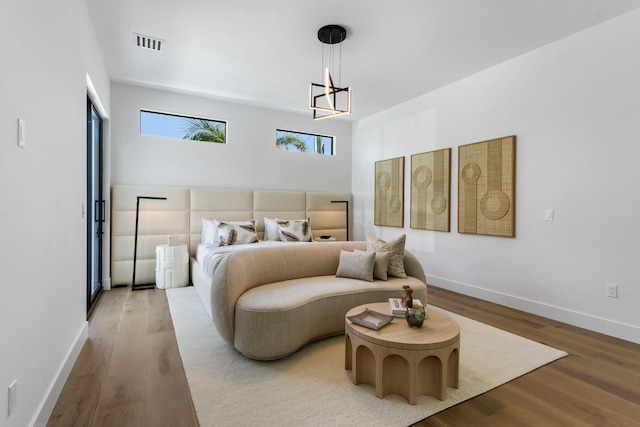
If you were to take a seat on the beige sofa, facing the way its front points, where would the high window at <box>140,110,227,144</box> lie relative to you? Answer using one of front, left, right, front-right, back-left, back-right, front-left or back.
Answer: back

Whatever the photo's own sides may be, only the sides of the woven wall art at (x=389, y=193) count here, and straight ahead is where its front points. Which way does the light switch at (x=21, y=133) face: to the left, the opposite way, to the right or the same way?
the opposite way

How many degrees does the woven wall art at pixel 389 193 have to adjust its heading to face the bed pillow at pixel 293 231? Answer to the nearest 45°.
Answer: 0° — it already faces it

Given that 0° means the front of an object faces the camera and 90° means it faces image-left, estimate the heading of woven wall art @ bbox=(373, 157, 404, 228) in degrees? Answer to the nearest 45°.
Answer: approximately 45°

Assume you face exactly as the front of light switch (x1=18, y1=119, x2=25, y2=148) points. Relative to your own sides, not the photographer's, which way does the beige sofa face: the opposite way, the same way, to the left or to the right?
to the right

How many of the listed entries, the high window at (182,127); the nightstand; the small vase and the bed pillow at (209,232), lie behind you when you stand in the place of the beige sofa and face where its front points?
3

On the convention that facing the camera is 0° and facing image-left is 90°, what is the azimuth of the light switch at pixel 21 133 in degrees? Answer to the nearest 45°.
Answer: approximately 270°

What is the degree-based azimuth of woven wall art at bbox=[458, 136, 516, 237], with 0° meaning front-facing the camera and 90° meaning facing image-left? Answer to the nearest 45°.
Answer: approximately 45°

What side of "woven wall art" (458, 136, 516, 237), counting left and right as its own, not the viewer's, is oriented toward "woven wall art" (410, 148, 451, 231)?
right

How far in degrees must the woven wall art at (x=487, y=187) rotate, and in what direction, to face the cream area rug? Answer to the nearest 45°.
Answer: approximately 45° to its left
